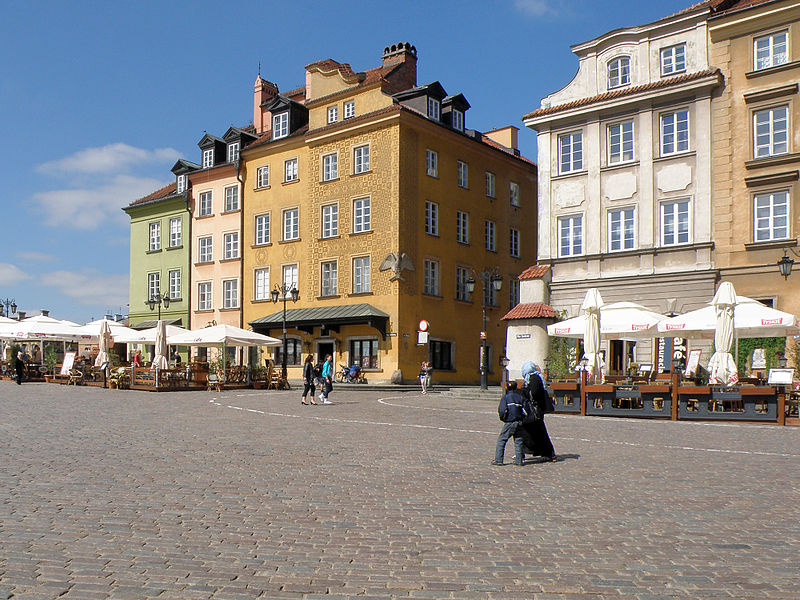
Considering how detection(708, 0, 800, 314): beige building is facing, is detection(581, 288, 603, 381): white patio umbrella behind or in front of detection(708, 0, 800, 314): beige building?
in front

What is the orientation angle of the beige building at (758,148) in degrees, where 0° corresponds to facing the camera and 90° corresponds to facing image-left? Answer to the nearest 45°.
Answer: approximately 45°

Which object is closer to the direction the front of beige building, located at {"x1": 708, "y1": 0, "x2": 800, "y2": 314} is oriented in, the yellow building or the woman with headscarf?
the woman with headscarf

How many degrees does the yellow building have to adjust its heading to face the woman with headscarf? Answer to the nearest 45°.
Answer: approximately 45° to its left

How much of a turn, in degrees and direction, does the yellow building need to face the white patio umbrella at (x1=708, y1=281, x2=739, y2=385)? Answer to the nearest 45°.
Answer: approximately 45° to its left

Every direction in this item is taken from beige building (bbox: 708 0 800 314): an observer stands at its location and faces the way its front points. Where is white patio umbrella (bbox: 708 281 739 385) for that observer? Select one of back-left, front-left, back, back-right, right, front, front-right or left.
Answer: front-left

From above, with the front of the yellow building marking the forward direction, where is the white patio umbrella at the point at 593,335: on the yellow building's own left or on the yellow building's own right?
on the yellow building's own left

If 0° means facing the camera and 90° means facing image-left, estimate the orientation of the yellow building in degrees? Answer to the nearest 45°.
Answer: approximately 45°

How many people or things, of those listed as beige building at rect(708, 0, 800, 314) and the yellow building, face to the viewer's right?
0

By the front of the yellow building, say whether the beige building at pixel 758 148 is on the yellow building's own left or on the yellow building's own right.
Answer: on the yellow building's own left

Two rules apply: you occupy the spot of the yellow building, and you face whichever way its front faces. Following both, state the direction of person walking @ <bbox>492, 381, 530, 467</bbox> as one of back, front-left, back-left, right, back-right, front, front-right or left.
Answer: front-left
